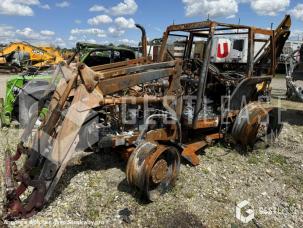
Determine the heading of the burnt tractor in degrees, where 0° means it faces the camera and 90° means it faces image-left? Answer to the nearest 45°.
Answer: approximately 45°

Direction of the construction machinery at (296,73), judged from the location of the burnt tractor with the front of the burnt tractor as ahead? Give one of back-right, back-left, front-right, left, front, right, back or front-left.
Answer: back

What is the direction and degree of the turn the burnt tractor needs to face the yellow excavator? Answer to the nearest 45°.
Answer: approximately 90° to its right
